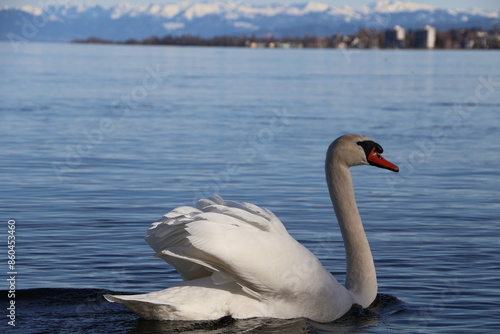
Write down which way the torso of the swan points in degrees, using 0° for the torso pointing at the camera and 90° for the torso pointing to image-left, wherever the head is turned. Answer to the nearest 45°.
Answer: approximately 270°
